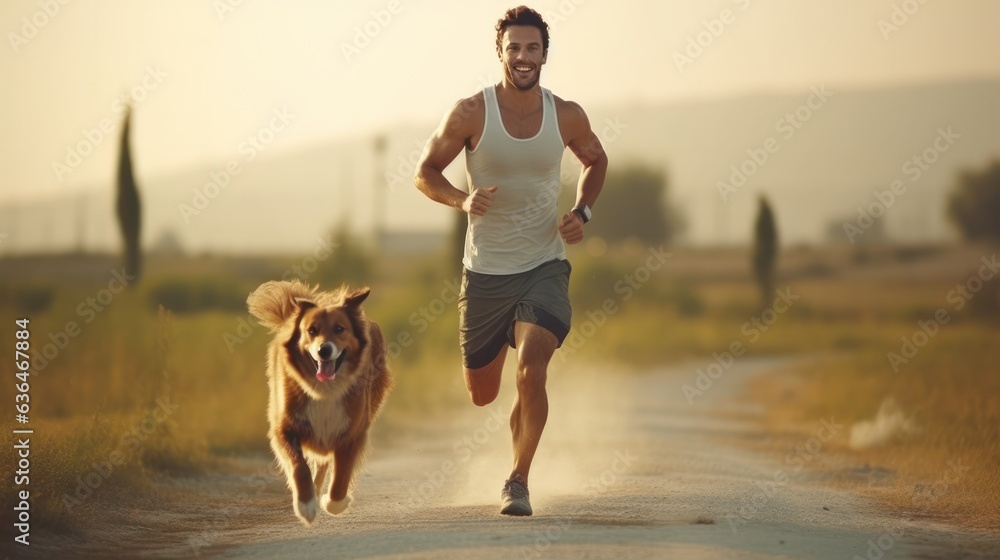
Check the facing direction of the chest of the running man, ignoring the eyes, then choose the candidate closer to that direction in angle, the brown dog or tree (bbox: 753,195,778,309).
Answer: the brown dog

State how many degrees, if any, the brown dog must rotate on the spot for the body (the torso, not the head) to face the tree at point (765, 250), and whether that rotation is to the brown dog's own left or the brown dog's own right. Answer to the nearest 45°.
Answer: approximately 135° to the brown dog's own left

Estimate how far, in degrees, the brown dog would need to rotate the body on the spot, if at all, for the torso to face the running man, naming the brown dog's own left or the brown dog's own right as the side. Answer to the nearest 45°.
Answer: approximately 90° to the brown dog's own left

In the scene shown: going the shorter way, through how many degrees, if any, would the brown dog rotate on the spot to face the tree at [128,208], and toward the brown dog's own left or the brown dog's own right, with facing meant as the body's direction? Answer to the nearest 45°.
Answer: approximately 180°

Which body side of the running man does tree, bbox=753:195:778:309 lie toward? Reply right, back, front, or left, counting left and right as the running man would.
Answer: back

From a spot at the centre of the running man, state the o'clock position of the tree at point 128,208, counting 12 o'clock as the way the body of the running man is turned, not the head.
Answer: The tree is roughly at 5 o'clock from the running man.

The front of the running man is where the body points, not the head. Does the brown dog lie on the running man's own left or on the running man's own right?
on the running man's own right

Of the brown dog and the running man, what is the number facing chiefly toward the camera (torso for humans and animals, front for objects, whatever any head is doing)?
2

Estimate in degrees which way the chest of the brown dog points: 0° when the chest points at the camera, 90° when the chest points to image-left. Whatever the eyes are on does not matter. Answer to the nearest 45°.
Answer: approximately 0°
